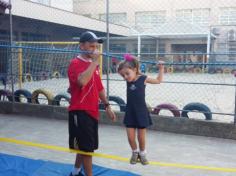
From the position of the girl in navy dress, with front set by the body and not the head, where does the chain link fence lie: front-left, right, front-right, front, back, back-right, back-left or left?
back

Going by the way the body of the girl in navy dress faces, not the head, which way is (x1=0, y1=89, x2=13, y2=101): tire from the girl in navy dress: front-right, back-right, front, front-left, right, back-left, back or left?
back-right

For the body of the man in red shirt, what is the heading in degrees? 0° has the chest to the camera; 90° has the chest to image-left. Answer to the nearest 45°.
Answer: approximately 315°

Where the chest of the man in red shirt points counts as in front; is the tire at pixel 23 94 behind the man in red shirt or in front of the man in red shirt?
behind

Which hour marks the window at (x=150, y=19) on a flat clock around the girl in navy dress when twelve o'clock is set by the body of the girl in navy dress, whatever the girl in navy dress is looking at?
The window is roughly at 6 o'clock from the girl in navy dress.

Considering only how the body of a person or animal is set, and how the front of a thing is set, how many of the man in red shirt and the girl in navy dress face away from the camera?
0

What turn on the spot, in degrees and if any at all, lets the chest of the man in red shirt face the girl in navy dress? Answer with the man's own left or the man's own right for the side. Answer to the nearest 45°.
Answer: approximately 45° to the man's own left

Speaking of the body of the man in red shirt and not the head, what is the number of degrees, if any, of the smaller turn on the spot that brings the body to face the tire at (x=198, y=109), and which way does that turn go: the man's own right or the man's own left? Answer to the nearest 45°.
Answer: approximately 90° to the man's own left

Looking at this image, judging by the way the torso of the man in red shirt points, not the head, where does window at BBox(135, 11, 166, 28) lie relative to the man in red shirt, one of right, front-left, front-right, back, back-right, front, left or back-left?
back-left

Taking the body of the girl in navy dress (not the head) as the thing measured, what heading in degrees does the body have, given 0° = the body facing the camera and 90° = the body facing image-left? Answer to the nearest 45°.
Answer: approximately 0°
